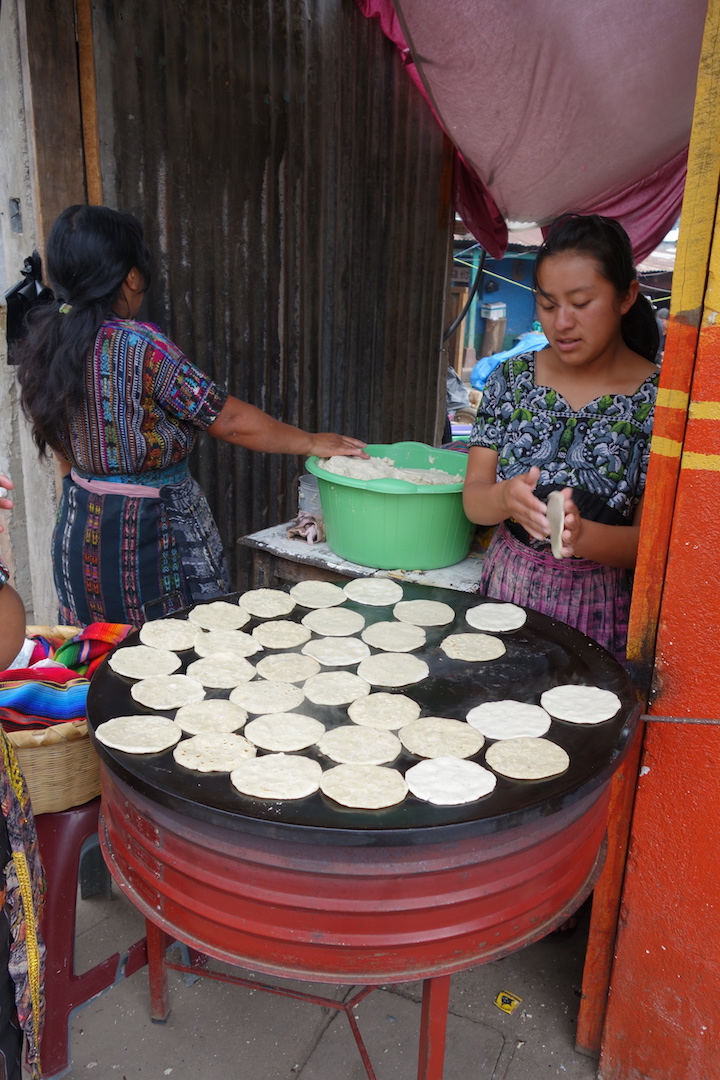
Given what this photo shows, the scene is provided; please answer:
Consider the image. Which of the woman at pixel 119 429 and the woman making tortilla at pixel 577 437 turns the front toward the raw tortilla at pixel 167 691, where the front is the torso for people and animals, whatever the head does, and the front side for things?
the woman making tortilla

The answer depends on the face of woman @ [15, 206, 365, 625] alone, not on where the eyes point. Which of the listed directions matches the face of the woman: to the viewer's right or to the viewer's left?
to the viewer's right

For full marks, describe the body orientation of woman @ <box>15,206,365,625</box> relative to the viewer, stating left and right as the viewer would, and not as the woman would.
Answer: facing away from the viewer and to the right of the viewer

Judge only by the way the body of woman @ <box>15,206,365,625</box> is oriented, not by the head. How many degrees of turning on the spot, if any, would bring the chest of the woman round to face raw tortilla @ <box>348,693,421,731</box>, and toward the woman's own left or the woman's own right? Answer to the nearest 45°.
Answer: approximately 90° to the woman's own right

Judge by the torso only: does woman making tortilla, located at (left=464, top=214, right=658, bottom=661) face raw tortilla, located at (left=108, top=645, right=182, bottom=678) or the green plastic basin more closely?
the raw tortilla

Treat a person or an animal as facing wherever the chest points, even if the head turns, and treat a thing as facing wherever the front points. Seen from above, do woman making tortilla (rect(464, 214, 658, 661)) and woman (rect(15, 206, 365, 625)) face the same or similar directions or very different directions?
very different directions

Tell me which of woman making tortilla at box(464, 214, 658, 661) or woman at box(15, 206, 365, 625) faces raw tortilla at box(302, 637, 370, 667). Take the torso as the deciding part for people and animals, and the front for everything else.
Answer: the woman making tortilla
